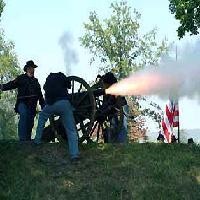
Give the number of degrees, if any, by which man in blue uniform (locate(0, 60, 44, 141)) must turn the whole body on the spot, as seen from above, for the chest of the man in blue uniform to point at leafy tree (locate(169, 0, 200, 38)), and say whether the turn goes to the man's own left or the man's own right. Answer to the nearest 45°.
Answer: approximately 90° to the man's own left

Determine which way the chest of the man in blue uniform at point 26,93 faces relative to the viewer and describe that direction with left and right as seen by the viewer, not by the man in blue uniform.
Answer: facing the viewer and to the right of the viewer

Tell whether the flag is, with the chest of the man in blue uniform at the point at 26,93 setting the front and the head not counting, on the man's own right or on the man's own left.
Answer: on the man's own left

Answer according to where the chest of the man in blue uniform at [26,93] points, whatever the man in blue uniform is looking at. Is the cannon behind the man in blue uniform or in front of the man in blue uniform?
in front

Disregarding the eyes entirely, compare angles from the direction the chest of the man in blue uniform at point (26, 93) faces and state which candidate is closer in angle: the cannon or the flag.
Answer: the cannon

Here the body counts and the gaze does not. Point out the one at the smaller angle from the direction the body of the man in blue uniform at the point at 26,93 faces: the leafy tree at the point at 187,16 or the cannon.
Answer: the cannon
